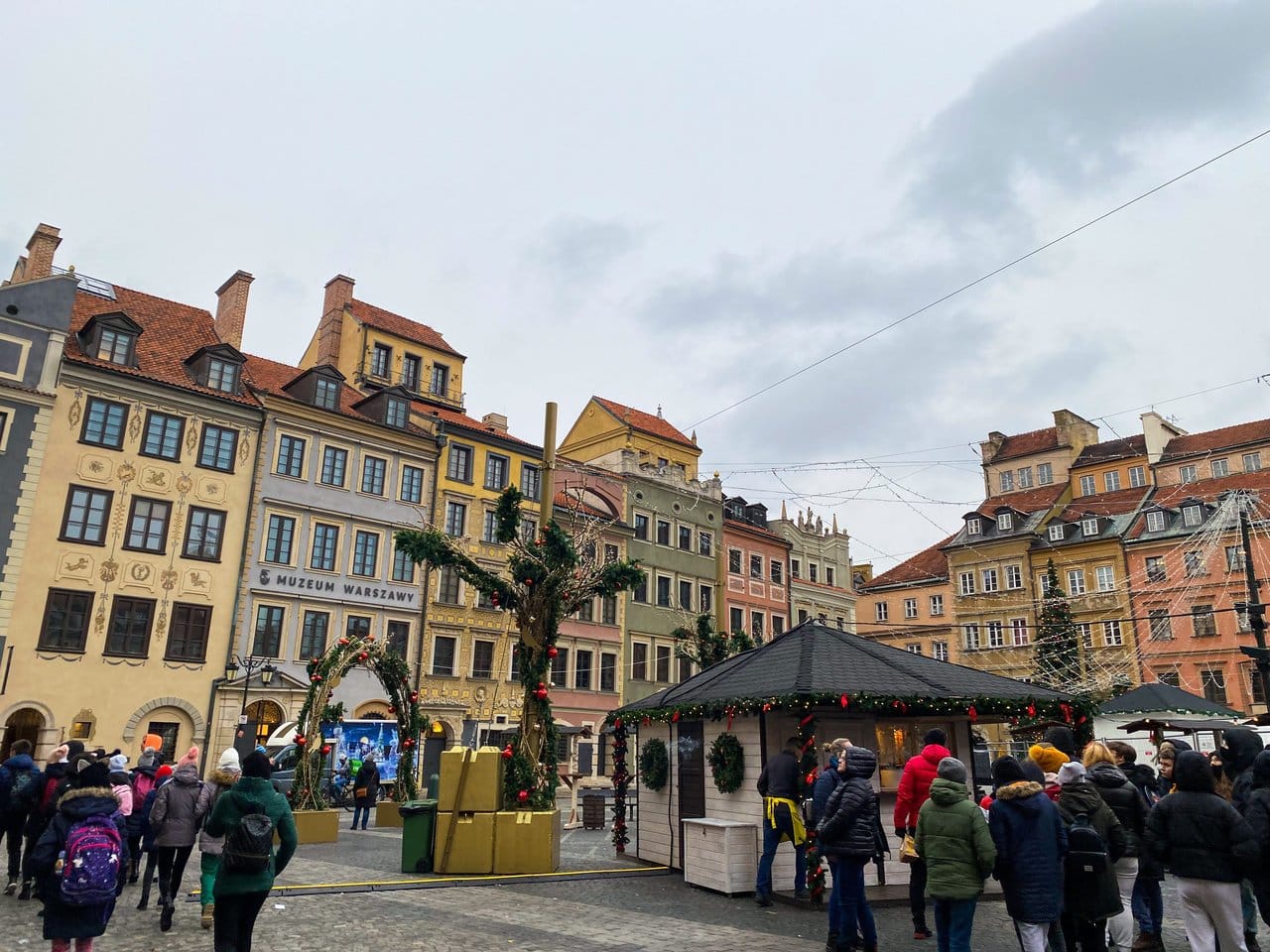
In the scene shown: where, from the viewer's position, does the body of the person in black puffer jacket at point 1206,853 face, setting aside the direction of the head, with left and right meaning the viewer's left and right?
facing away from the viewer

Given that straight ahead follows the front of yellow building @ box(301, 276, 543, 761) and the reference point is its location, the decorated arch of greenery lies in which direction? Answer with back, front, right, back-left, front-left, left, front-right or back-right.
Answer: front-right

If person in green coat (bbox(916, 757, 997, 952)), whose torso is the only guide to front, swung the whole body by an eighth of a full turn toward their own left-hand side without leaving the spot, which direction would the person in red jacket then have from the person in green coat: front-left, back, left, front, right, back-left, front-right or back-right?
front-right

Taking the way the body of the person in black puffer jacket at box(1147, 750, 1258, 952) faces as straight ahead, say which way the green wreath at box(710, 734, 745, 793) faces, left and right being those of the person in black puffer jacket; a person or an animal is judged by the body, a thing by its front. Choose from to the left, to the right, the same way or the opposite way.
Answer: the opposite way

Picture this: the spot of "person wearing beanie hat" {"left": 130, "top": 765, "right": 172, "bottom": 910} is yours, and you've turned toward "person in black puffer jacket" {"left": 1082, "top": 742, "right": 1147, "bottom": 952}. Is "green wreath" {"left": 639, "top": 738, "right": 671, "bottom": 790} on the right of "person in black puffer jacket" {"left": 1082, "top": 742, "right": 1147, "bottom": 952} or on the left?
left

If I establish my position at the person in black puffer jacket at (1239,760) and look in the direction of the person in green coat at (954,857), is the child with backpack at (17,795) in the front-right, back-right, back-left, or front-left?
front-right

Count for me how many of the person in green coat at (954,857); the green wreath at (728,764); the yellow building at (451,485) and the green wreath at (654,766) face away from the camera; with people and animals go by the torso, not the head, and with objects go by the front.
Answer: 1

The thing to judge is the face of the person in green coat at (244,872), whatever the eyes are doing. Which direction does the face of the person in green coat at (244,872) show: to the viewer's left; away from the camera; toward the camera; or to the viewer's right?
away from the camera

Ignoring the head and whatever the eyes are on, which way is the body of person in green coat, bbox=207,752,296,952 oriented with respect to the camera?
away from the camera

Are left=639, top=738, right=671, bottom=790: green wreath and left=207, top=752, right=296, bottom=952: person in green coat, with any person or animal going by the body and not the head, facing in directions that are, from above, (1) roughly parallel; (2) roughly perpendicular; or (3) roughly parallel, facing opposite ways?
roughly perpendicular

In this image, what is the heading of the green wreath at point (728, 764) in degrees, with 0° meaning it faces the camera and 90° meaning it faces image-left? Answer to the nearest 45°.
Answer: approximately 45°

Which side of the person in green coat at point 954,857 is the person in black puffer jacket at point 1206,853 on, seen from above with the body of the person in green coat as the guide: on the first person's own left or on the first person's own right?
on the first person's own right

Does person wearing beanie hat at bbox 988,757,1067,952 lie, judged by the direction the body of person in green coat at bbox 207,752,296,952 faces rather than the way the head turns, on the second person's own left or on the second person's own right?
on the second person's own right

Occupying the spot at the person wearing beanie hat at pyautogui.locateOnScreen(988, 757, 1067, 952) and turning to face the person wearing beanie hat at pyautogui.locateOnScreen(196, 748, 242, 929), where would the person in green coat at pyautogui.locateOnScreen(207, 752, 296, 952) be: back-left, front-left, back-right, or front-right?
front-left

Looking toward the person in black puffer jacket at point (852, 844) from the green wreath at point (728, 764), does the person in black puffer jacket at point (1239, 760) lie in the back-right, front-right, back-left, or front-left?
front-left

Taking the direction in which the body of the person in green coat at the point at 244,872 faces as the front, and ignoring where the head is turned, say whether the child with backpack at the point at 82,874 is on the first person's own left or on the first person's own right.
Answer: on the first person's own left

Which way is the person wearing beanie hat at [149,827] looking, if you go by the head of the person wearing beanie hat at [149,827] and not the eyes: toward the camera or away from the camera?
away from the camera

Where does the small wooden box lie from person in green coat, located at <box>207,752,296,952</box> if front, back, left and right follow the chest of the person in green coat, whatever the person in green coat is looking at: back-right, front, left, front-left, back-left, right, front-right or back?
front-right

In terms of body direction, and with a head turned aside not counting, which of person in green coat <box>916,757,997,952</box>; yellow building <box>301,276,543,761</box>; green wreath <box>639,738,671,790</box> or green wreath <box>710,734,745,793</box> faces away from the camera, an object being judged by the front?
the person in green coat

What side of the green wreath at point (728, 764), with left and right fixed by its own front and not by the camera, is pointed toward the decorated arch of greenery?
right
